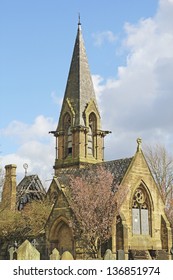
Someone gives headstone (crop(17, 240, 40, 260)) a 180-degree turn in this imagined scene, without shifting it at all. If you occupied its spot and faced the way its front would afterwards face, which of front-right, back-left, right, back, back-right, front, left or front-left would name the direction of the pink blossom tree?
front

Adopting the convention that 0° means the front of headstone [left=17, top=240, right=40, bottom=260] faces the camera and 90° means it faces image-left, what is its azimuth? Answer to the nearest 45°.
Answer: approximately 0°
